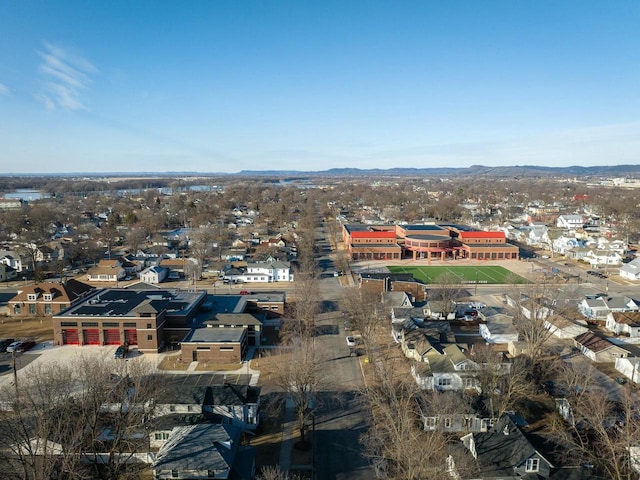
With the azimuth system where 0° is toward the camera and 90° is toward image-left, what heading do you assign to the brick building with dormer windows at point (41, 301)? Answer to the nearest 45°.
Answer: approximately 0°

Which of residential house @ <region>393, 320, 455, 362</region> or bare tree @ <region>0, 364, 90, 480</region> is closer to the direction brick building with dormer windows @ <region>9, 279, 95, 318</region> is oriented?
the bare tree

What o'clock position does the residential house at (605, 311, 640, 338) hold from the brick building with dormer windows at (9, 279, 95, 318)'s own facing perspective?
the residential house at (605, 311, 640, 338) is roughly at 10 o'clock from the brick building with dormer windows at (9, 279, 95, 318).

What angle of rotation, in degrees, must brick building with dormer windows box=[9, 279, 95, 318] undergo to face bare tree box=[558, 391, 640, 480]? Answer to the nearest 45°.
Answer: approximately 45° to its left

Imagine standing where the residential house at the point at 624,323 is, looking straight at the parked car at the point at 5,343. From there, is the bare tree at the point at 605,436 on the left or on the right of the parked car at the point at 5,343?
left

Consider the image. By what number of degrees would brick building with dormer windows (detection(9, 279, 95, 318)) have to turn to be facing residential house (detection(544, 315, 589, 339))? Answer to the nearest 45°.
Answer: approximately 45° to its left

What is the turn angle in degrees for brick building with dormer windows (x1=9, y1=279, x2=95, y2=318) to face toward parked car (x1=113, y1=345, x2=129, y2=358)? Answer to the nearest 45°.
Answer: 0° — it already faces it

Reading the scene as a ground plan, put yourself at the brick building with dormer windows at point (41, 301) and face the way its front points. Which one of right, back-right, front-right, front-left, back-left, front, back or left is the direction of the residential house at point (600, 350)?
front-left

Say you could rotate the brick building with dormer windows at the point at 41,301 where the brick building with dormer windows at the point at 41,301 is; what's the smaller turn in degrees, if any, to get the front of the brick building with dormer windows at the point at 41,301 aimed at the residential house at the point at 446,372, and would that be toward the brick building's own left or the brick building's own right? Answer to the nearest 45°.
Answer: approximately 45° to the brick building's own left

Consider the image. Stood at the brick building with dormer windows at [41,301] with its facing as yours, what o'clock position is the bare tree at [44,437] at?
The bare tree is roughly at 12 o'clock from the brick building with dormer windows.
